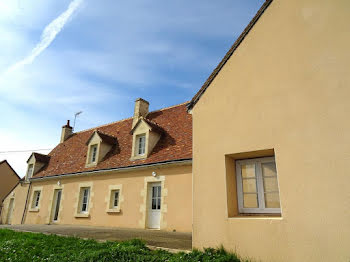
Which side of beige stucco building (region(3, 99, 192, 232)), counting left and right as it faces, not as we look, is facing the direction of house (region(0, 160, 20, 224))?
right

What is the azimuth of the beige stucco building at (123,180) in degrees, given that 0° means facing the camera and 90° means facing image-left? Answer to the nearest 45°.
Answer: approximately 45°

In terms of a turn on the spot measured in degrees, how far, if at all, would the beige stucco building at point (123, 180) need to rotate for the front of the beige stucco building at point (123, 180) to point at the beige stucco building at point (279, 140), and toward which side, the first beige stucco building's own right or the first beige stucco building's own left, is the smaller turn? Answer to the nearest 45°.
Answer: approximately 45° to the first beige stucco building's own left

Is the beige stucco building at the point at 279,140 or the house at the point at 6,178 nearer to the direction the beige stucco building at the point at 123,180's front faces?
the beige stucco building
